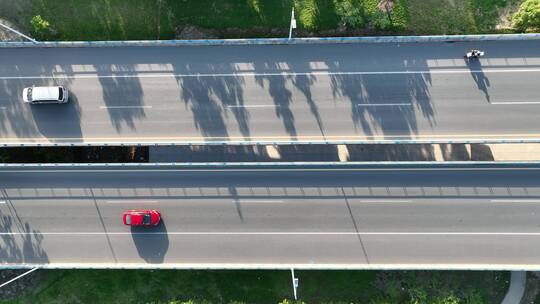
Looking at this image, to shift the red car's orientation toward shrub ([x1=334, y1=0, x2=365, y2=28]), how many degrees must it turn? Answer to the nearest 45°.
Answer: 0° — it already faces it

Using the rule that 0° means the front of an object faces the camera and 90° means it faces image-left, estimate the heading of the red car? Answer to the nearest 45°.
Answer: approximately 270°

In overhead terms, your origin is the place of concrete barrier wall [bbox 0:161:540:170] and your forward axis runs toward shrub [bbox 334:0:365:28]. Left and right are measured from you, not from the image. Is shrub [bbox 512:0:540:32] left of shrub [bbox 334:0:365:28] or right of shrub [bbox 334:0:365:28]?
right

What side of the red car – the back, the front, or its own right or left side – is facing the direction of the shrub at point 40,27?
left

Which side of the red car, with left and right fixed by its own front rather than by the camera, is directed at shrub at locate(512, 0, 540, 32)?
front
